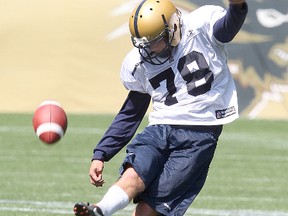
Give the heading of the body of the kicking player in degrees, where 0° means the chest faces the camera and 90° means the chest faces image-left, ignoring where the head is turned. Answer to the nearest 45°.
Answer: approximately 45°

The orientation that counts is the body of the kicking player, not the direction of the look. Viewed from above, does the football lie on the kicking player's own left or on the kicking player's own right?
on the kicking player's own right

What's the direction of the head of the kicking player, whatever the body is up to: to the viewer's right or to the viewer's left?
to the viewer's left
